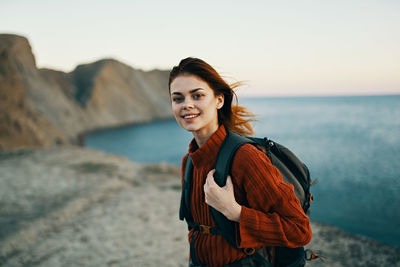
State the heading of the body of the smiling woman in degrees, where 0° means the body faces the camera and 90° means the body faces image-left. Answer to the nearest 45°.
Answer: approximately 45°

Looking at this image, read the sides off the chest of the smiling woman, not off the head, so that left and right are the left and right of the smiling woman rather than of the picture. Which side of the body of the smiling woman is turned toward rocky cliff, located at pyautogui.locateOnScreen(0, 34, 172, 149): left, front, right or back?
right
